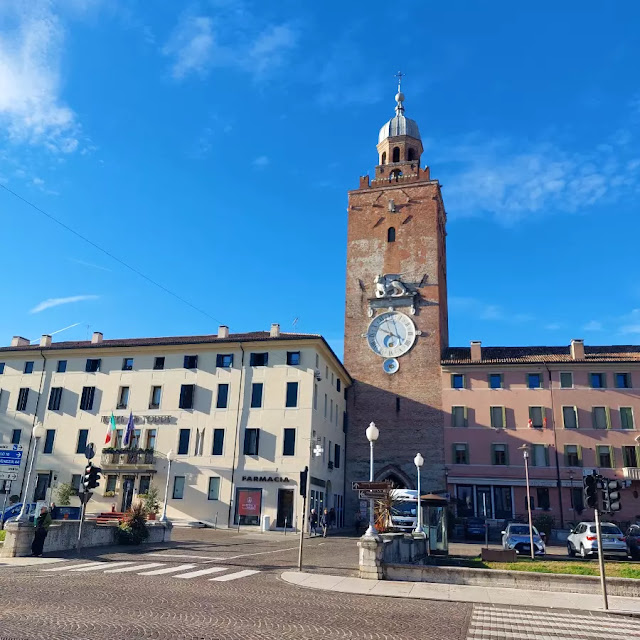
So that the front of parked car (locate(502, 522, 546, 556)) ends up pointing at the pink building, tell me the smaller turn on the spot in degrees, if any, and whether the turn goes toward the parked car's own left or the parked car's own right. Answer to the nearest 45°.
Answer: approximately 135° to the parked car's own left

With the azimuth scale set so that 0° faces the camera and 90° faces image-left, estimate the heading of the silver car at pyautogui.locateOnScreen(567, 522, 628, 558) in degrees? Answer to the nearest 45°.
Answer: approximately 135°

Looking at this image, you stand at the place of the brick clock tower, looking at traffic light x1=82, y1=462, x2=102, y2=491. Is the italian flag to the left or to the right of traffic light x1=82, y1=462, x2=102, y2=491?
right

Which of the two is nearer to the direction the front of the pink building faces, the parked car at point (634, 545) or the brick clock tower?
the parked car

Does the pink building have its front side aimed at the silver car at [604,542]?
yes

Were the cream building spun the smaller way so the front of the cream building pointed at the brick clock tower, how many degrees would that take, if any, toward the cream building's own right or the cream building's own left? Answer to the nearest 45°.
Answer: approximately 90° to the cream building's own left
